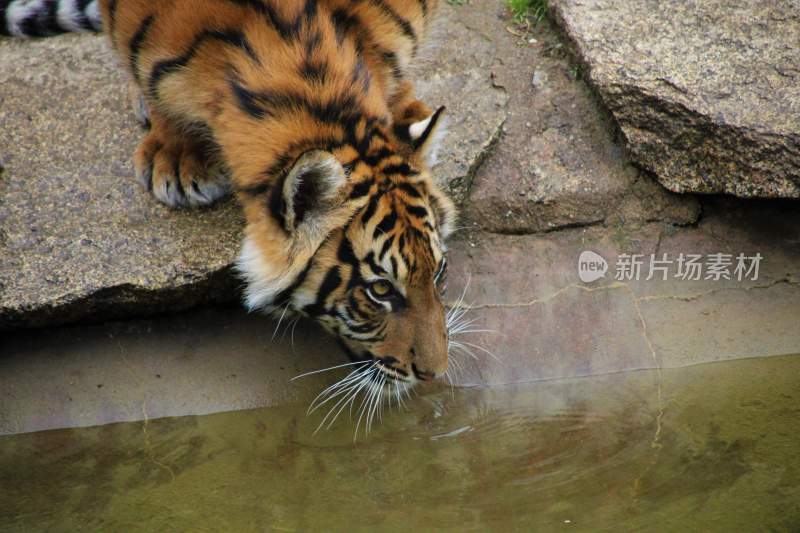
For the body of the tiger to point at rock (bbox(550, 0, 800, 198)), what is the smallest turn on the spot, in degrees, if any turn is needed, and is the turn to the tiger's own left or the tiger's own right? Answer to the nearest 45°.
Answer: approximately 90° to the tiger's own left

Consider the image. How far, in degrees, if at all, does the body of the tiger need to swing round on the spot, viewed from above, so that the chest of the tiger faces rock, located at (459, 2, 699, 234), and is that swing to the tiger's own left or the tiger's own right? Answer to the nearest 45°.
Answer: approximately 90° to the tiger's own left

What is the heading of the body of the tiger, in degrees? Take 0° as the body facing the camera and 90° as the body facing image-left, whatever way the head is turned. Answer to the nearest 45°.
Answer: approximately 315°

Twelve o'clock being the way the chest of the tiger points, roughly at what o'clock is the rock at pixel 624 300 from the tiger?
The rock is roughly at 10 o'clock from the tiger.
